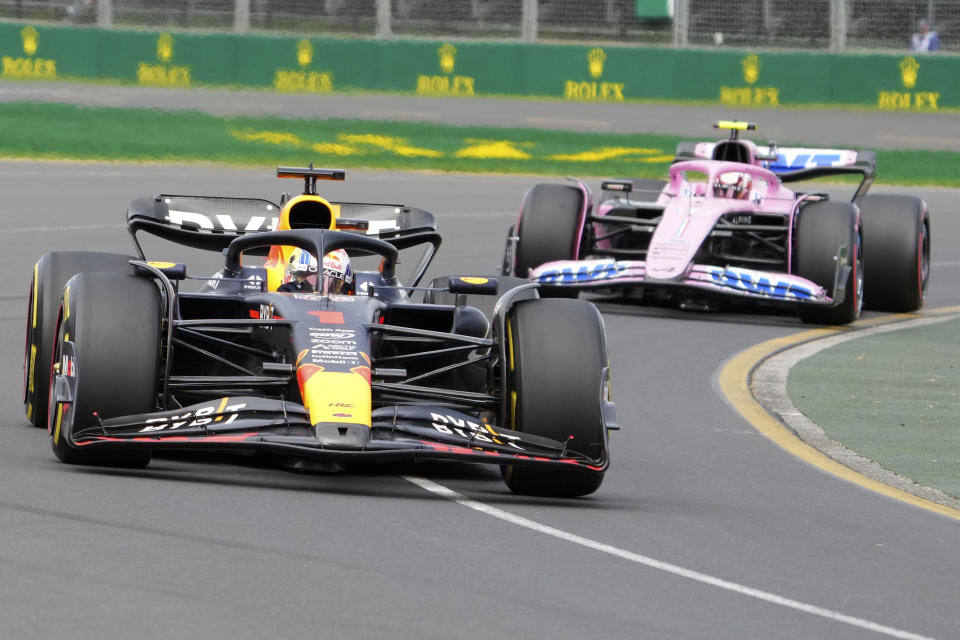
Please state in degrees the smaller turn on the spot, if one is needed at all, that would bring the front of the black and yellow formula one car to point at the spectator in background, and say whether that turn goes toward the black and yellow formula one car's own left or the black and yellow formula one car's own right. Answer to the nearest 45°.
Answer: approximately 135° to the black and yellow formula one car's own left

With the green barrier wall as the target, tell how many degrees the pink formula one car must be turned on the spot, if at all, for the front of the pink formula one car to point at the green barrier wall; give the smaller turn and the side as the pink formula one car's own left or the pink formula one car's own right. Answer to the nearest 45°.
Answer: approximately 180°

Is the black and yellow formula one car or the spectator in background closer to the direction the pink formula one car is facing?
the black and yellow formula one car

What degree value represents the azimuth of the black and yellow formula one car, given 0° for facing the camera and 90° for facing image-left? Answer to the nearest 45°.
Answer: approximately 0°

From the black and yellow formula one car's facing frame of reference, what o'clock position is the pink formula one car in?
The pink formula one car is roughly at 7 o'clock from the black and yellow formula one car.

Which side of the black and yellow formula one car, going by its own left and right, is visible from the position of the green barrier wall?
back

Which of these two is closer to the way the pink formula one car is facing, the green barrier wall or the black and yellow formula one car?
the black and yellow formula one car

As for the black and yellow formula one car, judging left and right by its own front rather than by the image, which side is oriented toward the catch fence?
back

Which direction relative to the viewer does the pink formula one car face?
toward the camera

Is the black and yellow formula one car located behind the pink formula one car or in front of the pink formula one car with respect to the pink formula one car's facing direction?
in front

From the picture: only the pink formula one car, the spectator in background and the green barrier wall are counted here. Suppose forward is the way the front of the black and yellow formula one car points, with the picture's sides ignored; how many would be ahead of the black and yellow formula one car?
0

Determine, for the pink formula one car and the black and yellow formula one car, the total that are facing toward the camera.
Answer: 2

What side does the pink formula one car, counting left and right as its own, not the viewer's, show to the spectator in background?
back

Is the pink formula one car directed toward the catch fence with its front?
no

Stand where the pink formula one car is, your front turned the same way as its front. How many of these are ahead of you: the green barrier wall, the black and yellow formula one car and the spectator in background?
1

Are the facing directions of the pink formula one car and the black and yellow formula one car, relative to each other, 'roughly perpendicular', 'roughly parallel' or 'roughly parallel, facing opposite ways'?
roughly parallel

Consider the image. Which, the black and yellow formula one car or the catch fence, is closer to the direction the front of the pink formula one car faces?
the black and yellow formula one car
